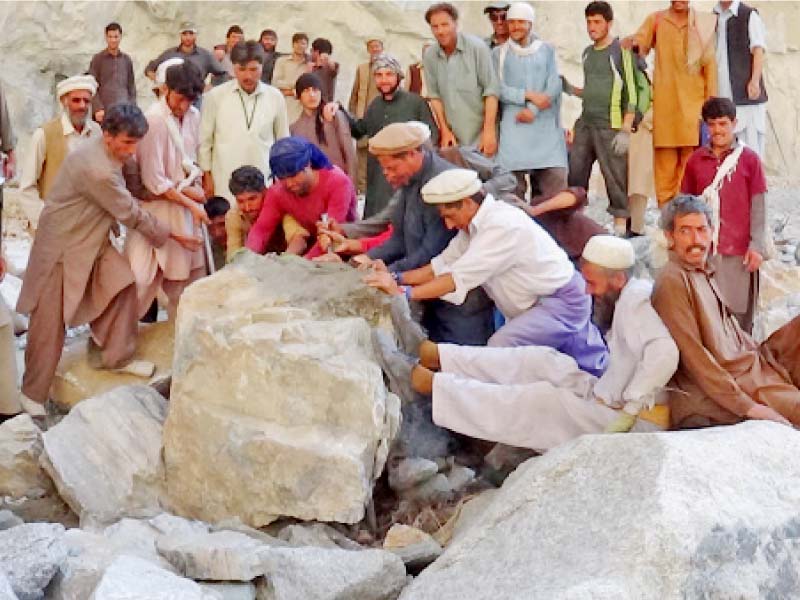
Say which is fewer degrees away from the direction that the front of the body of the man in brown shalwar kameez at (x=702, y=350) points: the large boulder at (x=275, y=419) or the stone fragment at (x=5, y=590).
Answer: the stone fragment

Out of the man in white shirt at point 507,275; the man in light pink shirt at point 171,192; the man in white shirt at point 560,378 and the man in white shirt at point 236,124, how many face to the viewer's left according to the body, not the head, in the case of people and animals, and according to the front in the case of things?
2

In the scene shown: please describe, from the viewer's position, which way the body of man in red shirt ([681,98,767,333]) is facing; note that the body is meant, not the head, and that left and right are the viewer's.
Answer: facing the viewer

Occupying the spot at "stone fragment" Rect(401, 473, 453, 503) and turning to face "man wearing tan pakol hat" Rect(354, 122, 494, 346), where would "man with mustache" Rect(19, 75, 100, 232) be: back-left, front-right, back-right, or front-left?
front-left

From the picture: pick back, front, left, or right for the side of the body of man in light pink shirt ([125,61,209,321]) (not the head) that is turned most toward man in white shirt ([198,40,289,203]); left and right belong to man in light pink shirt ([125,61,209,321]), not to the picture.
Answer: left

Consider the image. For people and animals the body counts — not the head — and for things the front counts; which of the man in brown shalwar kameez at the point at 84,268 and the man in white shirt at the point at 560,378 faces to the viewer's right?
the man in brown shalwar kameez

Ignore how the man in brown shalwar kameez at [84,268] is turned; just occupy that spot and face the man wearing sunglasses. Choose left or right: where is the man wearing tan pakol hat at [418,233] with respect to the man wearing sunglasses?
right

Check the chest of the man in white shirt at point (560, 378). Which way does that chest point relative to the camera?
to the viewer's left

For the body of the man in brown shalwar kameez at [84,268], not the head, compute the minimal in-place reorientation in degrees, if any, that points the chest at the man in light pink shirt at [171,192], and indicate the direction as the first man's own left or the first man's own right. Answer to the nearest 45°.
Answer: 0° — they already face them

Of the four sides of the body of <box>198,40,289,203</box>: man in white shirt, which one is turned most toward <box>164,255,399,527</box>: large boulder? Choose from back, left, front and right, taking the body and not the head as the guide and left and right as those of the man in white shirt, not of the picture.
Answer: front

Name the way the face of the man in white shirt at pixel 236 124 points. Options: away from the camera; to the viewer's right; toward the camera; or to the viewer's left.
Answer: toward the camera

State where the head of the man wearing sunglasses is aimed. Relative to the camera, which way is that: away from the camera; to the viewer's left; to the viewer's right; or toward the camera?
toward the camera

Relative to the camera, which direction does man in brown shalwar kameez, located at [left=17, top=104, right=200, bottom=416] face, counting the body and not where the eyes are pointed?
to the viewer's right

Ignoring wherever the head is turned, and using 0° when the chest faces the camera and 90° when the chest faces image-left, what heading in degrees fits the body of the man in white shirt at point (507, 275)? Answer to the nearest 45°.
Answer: approximately 90°

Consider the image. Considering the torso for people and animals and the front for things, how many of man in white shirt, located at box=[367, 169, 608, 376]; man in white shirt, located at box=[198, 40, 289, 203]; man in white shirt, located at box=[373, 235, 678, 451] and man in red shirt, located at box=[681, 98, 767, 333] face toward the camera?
2

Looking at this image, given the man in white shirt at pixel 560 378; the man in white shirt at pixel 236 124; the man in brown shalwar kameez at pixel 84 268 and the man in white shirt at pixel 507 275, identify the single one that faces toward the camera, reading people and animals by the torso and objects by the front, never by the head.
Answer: the man in white shirt at pixel 236 124

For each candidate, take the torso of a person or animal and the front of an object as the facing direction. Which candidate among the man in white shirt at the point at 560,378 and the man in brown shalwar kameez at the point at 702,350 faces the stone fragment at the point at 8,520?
the man in white shirt
